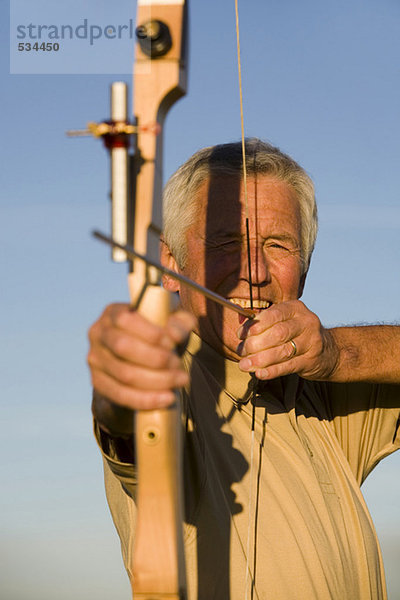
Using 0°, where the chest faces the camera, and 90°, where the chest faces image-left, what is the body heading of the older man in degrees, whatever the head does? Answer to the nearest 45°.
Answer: approximately 0°
